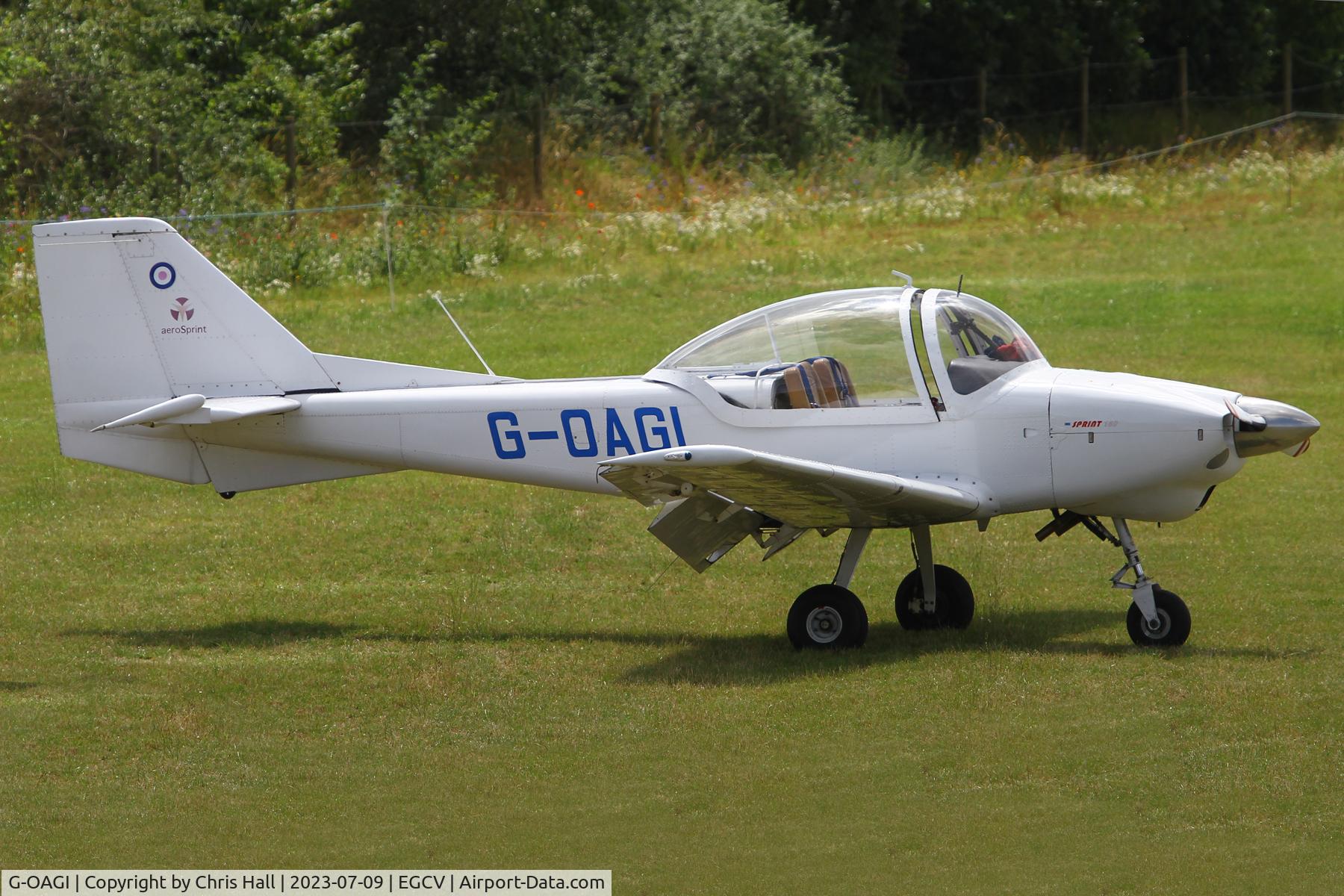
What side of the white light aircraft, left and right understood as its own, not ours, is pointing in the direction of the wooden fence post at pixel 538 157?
left

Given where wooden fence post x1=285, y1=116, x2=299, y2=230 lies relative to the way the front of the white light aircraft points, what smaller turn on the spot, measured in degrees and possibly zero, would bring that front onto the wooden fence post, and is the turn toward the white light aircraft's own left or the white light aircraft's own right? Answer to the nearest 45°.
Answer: approximately 90° to the white light aircraft's own left

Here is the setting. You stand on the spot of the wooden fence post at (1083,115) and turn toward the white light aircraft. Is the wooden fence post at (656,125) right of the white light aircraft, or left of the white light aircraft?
right

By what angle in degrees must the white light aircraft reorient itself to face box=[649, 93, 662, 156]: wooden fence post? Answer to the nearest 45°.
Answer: approximately 90° to its left

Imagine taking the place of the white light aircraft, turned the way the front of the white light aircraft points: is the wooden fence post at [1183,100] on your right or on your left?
on your left

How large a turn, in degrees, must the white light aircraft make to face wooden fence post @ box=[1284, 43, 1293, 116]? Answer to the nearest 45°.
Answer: approximately 45° to its left

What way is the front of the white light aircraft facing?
to the viewer's right
